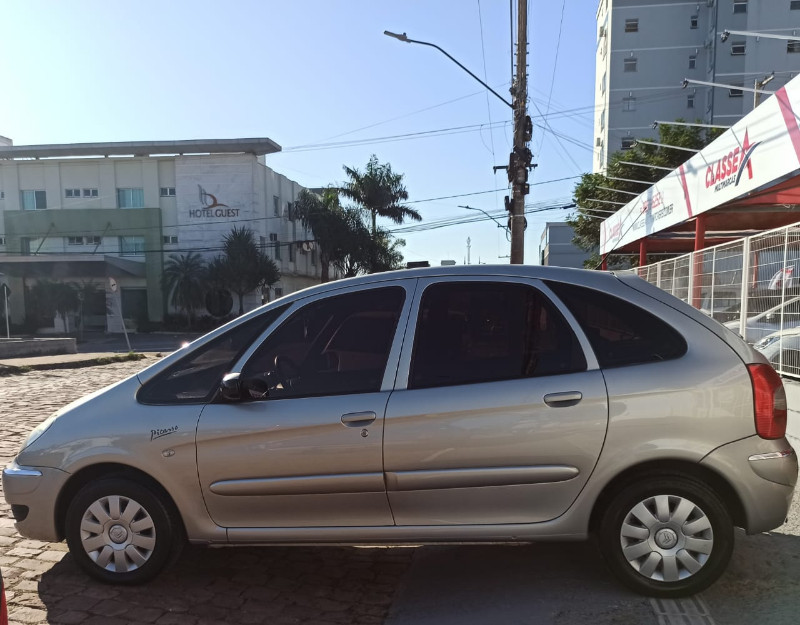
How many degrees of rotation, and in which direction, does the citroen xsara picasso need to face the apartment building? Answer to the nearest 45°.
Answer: approximately 135° to its right

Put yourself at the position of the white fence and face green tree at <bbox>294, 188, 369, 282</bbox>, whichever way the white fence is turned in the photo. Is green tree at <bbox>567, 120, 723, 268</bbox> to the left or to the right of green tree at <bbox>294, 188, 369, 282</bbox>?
right

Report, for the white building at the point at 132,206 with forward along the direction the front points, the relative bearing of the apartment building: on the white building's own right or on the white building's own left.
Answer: on the white building's own left

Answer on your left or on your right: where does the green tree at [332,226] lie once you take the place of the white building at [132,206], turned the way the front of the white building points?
on your left

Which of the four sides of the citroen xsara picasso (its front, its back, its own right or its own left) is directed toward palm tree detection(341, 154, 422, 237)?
right

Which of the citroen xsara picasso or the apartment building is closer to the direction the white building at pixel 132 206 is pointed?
the citroen xsara picasso

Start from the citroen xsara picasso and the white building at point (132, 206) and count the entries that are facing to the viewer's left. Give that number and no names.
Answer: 1

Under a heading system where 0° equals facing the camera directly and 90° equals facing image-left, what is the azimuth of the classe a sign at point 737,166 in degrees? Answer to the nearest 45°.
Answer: approximately 45°

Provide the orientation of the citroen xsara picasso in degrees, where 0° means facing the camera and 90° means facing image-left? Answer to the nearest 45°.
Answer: approximately 90°

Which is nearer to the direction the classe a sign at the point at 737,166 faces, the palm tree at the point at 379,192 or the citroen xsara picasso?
the citroen xsara picasso

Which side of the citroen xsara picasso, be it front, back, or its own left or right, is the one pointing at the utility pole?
right

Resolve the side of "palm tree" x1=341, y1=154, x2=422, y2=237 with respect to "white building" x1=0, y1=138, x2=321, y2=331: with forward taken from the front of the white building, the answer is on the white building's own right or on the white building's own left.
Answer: on the white building's own left

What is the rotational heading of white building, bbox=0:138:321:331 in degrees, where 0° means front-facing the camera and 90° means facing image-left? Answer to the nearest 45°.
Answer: approximately 0°
